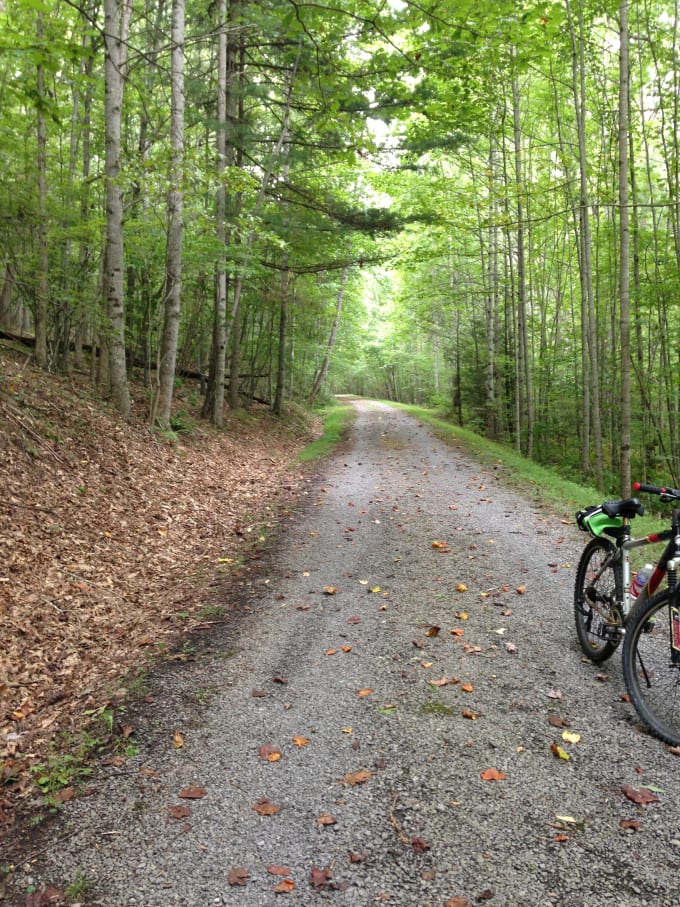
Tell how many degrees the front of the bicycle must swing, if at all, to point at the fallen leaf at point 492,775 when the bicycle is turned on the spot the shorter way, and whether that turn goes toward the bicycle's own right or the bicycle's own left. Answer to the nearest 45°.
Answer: approximately 90° to the bicycle's own right

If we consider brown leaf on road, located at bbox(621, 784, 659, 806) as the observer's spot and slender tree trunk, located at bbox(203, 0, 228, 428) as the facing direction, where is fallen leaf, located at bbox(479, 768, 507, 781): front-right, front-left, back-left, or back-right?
front-left

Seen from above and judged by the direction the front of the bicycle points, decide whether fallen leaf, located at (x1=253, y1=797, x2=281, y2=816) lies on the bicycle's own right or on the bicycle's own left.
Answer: on the bicycle's own right

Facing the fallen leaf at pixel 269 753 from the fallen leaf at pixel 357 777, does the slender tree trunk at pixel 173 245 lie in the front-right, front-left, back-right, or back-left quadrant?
front-right

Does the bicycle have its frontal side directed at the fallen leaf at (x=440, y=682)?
no

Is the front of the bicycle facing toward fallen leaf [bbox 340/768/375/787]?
no

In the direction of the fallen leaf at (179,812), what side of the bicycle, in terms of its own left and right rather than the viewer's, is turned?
right
